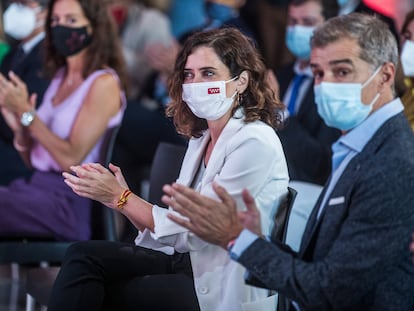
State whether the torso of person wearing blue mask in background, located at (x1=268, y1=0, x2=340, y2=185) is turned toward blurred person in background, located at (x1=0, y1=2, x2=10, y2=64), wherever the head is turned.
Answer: no

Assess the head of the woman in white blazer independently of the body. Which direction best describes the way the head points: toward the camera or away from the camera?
toward the camera

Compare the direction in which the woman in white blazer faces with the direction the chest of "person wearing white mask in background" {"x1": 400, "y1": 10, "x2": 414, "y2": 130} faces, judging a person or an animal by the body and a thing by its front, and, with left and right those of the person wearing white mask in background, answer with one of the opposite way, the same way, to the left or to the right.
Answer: the same way

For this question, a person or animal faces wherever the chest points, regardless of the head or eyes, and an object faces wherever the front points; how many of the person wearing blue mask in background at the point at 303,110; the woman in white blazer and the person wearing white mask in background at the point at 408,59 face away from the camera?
0

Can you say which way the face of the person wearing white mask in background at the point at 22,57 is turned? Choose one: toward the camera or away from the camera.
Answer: toward the camera

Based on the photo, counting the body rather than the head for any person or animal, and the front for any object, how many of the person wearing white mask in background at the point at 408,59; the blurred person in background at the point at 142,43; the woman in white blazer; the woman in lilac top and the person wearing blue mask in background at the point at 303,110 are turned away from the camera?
0

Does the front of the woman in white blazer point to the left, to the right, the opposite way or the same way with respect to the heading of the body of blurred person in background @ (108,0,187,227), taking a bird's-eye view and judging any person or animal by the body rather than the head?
the same way

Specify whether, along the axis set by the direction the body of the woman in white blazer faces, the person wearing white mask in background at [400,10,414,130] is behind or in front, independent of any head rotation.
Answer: behind

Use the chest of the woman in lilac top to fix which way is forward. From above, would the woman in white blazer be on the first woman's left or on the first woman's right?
on the first woman's left

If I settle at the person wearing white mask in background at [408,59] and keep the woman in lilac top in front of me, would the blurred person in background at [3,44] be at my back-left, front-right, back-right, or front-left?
front-right

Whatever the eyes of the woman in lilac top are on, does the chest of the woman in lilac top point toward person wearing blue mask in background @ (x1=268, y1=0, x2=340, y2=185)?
no

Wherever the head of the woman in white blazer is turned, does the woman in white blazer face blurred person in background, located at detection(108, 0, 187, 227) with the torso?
no

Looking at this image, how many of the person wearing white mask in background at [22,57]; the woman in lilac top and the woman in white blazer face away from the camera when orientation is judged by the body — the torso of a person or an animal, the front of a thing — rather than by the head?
0

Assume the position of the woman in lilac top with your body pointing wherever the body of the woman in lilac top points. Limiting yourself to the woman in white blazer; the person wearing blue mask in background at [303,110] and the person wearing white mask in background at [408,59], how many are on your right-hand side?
0

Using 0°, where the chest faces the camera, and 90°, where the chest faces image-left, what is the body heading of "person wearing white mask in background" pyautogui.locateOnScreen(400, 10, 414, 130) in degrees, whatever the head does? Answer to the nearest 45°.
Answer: approximately 45°

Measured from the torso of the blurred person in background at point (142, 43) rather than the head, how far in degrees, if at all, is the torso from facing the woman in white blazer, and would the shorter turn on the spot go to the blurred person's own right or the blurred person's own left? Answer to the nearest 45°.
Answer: approximately 45° to the blurred person's own left
